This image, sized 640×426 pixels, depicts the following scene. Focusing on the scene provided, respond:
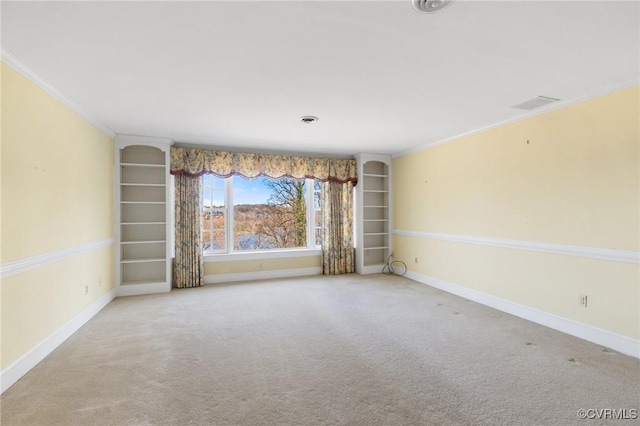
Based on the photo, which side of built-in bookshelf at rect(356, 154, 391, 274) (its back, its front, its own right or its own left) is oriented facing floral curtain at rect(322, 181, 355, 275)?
right

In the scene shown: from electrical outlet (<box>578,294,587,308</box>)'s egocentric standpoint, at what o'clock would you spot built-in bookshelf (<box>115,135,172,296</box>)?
The built-in bookshelf is roughly at 1 o'clock from the electrical outlet.

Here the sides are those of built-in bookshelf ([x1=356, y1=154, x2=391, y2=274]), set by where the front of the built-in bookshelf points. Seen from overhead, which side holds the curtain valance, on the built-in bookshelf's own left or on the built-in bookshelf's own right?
on the built-in bookshelf's own right

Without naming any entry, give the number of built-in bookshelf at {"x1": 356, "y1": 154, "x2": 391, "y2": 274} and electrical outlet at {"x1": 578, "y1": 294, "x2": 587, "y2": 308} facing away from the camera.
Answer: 0

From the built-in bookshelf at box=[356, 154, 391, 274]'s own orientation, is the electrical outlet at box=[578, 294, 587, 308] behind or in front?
in front

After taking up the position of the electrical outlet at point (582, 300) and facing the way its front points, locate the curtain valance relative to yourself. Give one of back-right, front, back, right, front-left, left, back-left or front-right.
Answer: front-right

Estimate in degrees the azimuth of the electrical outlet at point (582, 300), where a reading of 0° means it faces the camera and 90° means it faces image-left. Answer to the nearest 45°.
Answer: approximately 45°

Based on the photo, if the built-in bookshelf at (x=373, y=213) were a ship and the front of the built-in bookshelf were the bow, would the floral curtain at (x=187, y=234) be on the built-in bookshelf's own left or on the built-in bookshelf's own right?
on the built-in bookshelf's own right

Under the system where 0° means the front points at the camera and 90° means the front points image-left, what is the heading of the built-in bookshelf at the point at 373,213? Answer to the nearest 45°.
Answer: approximately 315°

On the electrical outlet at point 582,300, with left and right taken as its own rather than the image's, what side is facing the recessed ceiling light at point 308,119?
front

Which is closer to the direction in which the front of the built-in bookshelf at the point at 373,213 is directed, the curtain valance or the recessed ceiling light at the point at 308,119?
the recessed ceiling light

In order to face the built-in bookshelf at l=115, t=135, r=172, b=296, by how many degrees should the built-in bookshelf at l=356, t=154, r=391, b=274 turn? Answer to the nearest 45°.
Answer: approximately 90° to its right
